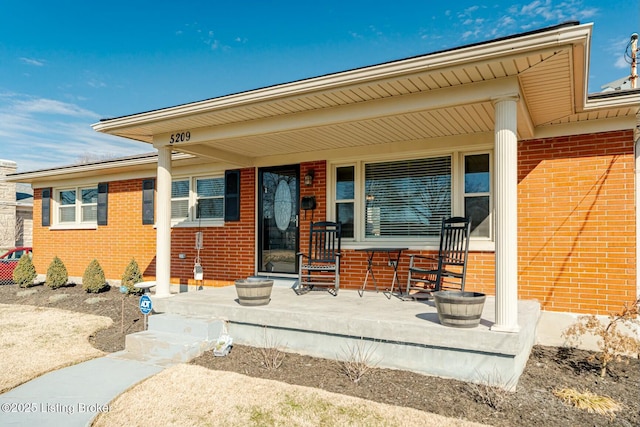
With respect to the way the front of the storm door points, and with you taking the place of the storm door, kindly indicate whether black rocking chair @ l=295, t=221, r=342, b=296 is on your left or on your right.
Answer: on your left

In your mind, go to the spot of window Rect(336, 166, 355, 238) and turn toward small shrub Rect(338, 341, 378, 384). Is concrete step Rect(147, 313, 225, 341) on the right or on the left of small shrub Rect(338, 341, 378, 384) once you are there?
right

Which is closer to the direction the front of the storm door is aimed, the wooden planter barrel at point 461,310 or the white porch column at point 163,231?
the white porch column

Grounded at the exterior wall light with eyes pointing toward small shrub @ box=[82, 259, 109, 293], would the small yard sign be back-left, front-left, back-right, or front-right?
front-left

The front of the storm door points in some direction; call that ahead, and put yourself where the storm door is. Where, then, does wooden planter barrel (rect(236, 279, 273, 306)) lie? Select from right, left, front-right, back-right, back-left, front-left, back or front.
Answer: front-left

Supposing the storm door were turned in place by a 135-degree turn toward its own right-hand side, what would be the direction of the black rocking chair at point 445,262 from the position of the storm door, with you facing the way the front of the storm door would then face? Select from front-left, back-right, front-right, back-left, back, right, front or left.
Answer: back-right

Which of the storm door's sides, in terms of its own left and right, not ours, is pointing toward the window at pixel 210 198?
right

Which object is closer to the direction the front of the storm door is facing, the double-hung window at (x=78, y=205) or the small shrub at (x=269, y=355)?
the small shrub

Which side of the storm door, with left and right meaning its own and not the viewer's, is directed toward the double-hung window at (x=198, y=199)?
right

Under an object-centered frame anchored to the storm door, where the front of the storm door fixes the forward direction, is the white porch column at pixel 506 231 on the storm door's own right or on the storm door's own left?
on the storm door's own left

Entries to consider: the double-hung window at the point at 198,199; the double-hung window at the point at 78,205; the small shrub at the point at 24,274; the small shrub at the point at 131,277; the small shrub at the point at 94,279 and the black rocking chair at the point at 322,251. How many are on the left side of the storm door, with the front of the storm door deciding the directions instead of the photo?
1

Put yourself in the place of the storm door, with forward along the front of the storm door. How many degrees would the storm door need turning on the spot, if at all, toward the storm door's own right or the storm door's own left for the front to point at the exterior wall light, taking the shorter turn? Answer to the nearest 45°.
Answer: approximately 90° to the storm door's own left

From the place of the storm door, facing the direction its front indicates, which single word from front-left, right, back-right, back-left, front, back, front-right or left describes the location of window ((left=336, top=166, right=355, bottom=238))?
left

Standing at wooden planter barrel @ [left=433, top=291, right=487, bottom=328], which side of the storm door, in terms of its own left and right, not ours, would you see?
left

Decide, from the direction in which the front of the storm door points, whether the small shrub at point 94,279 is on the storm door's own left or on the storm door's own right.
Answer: on the storm door's own right
